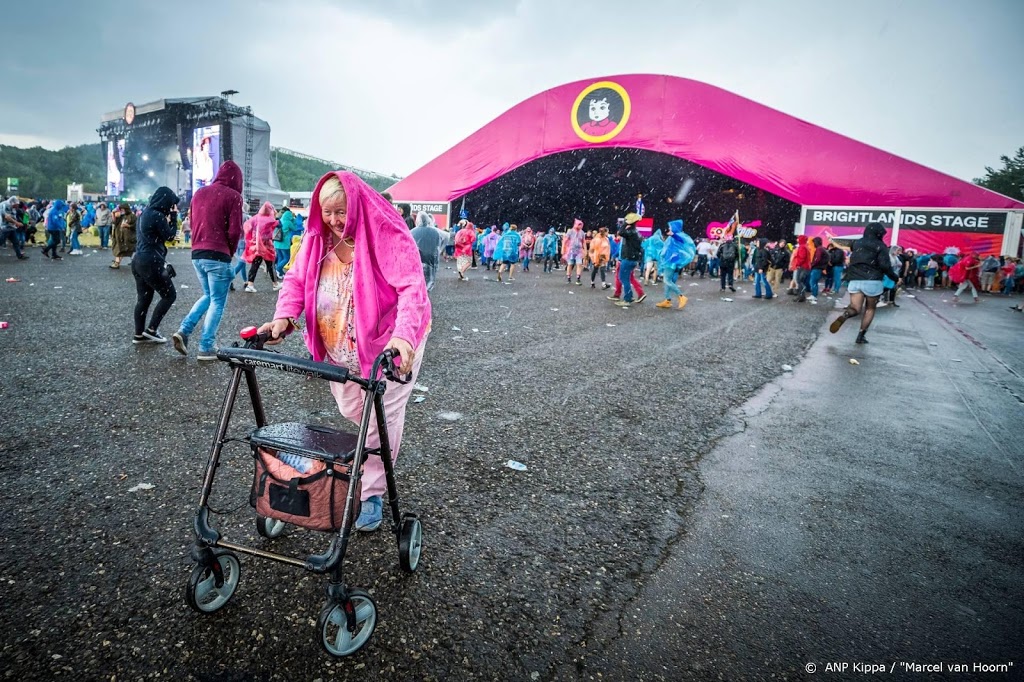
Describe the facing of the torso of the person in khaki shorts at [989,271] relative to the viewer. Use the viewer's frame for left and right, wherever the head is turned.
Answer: facing away from the viewer

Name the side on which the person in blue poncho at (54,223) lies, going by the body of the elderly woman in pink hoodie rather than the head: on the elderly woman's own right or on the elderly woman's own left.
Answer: on the elderly woman's own right

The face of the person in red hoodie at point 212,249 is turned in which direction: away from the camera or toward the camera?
away from the camera

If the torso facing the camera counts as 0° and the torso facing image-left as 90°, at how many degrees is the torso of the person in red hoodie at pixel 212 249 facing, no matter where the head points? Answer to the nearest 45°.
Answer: approximately 225°

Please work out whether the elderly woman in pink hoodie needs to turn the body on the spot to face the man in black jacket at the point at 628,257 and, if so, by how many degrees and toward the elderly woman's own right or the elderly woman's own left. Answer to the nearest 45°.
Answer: approximately 180°

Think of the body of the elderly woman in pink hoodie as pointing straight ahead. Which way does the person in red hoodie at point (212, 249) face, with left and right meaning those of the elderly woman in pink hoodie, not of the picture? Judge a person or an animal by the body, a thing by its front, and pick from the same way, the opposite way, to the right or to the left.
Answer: the opposite way

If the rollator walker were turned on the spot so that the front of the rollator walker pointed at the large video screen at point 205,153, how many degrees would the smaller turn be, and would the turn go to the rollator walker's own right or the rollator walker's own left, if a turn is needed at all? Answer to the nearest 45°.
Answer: approximately 135° to the rollator walker's own right

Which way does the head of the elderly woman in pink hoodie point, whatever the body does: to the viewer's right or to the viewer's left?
to the viewer's left
